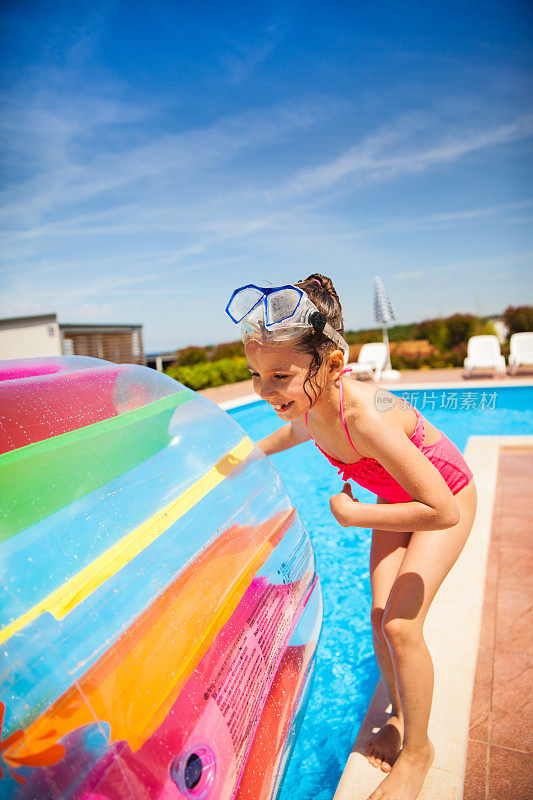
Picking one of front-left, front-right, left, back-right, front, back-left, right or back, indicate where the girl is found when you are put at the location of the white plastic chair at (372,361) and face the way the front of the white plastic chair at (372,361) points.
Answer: front-left

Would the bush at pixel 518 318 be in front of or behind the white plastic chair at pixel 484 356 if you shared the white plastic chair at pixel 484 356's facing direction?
behind

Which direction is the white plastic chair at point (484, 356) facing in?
toward the camera

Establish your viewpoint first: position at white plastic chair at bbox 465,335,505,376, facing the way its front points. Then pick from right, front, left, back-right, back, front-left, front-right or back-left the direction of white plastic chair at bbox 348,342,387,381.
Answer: right

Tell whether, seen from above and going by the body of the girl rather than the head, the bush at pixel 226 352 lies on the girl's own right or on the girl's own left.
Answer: on the girl's own right

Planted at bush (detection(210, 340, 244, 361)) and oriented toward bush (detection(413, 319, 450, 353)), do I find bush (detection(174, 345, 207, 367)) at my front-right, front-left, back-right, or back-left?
back-right

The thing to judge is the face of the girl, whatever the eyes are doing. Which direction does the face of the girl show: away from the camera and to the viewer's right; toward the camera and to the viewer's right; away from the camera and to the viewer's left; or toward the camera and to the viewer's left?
toward the camera and to the viewer's left

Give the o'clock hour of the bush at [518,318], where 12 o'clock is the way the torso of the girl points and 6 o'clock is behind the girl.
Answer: The bush is roughly at 5 o'clock from the girl.

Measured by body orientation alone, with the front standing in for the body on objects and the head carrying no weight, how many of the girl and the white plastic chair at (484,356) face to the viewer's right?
0

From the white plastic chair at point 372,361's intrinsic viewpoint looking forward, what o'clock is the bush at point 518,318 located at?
The bush is roughly at 6 o'clock from the white plastic chair.

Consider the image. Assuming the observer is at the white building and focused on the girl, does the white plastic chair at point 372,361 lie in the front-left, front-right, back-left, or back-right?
front-left

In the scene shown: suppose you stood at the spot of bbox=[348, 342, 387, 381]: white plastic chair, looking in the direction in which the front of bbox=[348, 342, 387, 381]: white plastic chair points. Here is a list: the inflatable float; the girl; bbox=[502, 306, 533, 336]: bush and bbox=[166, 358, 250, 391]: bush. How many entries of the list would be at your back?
1

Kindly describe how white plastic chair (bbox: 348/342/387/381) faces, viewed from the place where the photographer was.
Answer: facing the viewer and to the left of the viewer

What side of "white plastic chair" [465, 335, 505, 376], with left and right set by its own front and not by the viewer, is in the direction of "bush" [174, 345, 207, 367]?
right

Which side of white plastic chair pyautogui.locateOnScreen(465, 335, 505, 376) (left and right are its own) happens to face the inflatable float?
front

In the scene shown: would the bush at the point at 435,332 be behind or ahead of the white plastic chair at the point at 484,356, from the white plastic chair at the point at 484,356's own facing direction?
behind
